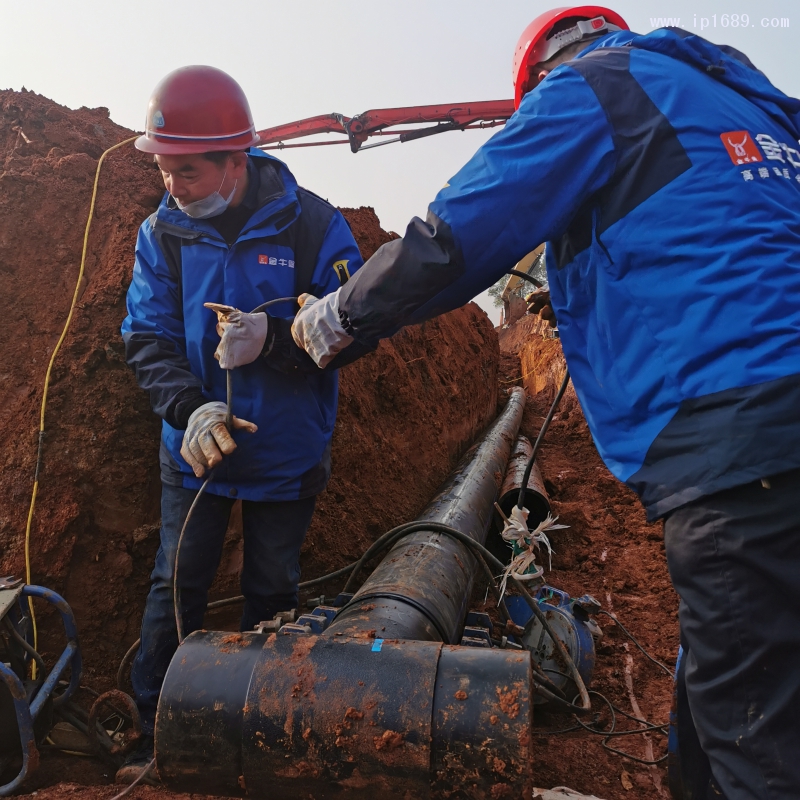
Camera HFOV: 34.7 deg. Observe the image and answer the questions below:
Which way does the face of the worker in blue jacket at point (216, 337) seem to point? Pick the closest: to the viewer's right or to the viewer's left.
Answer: to the viewer's left

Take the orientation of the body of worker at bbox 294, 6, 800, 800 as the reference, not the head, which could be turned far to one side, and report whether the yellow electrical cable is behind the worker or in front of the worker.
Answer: in front

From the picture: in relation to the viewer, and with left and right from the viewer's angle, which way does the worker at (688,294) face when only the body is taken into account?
facing away from the viewer and to the left of the viewer

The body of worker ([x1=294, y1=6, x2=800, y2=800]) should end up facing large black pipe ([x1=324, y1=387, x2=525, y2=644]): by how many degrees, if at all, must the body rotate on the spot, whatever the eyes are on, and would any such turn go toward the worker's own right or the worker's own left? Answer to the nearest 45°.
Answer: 0° — they already face it

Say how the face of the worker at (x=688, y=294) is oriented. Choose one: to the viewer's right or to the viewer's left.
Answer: to the viewer's left

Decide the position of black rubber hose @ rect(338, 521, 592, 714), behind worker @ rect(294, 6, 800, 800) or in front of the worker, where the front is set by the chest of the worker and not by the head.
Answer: in front
